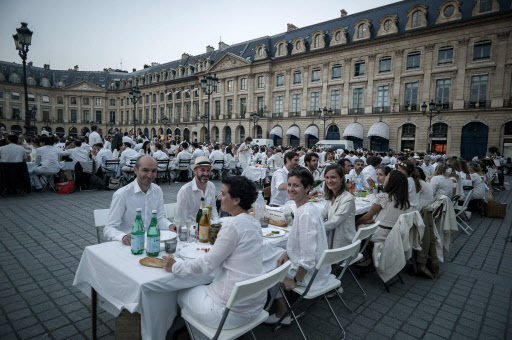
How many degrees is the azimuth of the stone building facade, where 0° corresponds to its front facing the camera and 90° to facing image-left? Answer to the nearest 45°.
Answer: approximately 45°

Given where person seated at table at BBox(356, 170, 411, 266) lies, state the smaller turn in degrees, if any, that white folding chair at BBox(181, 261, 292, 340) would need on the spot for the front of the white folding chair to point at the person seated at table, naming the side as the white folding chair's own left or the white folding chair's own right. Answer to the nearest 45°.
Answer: approximately 90° to the white folding chair's own right

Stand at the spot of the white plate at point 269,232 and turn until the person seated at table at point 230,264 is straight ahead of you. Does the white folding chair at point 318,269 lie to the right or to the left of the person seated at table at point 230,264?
left

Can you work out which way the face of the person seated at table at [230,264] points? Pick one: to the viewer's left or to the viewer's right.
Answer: to the viewer's left

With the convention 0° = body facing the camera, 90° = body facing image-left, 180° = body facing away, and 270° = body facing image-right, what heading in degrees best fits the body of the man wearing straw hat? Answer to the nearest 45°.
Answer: approximately 315°

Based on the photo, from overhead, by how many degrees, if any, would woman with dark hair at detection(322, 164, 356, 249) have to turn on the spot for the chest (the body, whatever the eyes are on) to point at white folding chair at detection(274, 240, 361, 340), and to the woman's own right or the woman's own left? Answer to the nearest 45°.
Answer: approximately 45° to the woman's own left

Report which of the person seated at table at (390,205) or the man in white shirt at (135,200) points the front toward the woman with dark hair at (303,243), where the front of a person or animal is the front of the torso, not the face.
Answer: the man in white shirt
